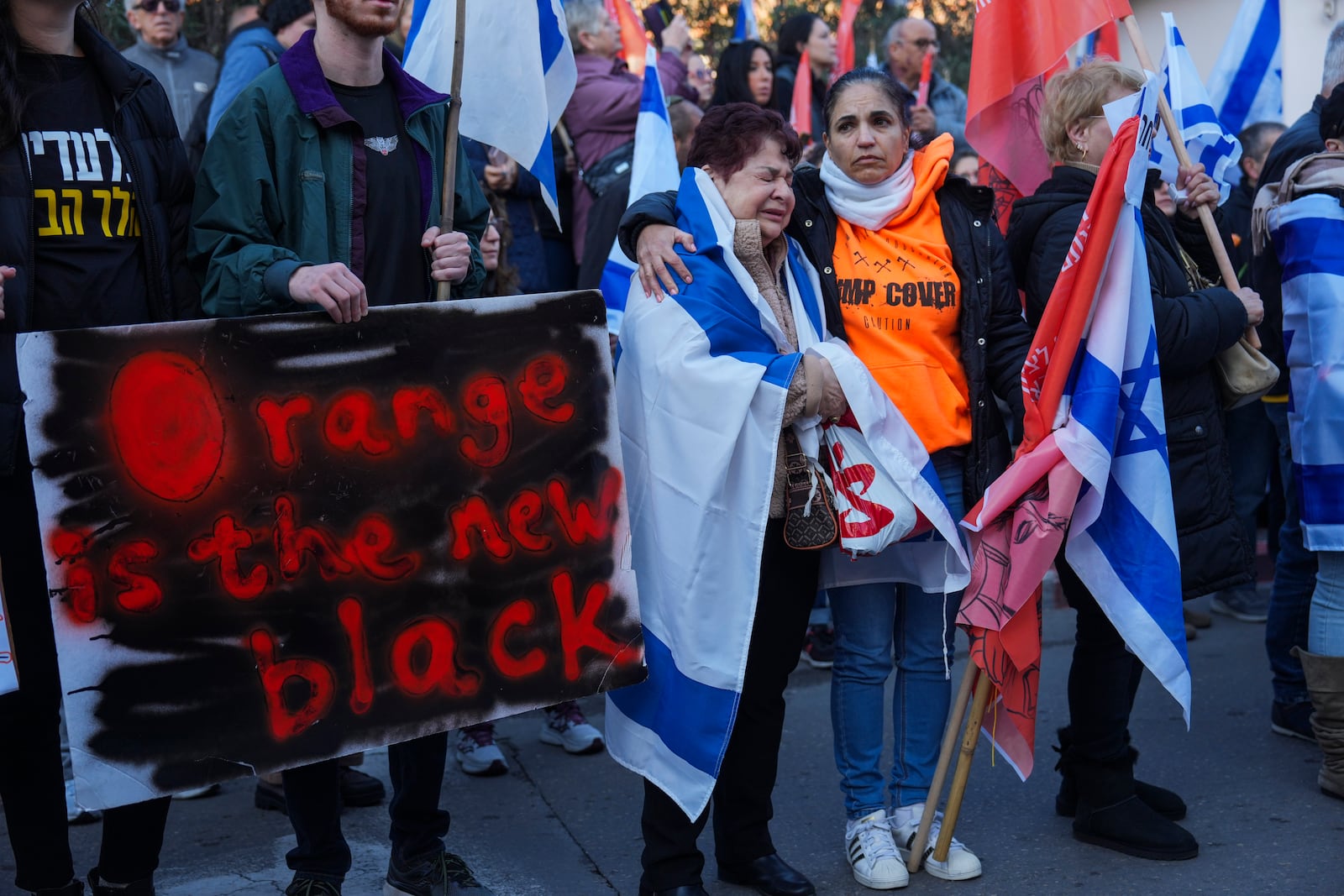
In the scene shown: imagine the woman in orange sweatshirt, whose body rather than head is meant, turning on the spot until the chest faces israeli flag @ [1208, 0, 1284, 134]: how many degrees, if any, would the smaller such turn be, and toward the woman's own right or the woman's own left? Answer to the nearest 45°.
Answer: approximately 135° to the woman's own left

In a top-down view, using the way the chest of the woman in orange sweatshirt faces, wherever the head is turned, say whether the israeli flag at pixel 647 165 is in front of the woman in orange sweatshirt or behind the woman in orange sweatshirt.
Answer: behind

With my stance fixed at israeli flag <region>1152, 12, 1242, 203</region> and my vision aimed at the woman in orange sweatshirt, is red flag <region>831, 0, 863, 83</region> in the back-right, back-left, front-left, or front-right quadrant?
back-right

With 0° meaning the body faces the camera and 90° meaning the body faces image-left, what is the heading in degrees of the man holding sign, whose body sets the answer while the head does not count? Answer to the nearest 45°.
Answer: approximately 315°

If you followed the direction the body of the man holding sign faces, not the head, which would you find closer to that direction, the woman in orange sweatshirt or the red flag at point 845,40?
the woman in orange sweatshirt

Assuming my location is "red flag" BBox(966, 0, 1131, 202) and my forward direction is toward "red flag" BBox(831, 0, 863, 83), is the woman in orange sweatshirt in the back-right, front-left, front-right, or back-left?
back-left

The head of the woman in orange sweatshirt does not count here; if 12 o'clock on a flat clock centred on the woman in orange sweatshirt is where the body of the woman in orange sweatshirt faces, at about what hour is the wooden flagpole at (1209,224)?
The wooden flagpole is roughly at 8 o'clock from the woman in orange sweatshirt.

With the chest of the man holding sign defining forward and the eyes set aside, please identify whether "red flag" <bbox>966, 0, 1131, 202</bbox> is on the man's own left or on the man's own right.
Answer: on the man's own left

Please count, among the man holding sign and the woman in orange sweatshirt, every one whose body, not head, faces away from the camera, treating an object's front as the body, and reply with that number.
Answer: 0

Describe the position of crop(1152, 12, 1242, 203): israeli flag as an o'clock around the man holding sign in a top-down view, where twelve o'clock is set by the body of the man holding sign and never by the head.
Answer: The israeli flag is roughly at 10 o'clock from the man holding sign.
